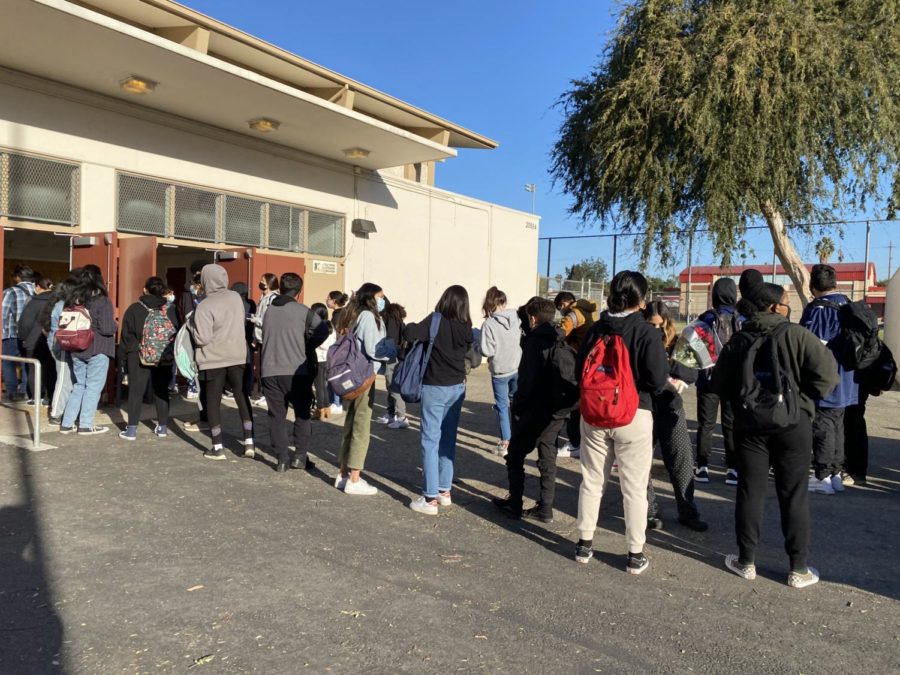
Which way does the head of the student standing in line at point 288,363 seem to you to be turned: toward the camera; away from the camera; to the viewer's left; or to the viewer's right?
away from the camera

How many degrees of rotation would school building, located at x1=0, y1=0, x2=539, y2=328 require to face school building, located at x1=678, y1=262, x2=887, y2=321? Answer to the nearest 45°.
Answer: approximately 45° to its left

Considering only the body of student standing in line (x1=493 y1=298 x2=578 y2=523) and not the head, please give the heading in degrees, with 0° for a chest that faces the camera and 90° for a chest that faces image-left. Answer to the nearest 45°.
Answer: approximately 135°

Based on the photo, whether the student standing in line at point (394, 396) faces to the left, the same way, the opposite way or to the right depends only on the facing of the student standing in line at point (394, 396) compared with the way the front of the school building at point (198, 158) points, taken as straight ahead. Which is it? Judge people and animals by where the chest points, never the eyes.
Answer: the opposite way

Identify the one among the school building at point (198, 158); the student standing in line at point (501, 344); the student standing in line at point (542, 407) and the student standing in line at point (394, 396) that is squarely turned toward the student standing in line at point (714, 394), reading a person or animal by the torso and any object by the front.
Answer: the school building

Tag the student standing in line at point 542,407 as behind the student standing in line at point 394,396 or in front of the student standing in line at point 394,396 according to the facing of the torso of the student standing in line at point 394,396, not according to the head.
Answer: behind

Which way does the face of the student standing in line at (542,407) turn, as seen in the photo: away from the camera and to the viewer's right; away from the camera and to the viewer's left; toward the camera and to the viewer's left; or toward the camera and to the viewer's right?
away from the camera and to the viewer's left

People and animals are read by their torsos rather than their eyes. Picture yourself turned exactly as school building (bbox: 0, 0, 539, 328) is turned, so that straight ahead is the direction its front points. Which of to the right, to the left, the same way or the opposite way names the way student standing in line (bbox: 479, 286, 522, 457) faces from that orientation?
the opposite way

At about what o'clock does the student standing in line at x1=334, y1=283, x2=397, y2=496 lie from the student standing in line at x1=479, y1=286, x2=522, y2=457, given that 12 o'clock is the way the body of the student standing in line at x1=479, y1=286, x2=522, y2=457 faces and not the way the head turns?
the student standing in line at x1=334, y1=283, x2=397, y2=496 is roughly at 9 o'clock from the student standing in line at x1=479, y1=286, x2=522, y2=457.

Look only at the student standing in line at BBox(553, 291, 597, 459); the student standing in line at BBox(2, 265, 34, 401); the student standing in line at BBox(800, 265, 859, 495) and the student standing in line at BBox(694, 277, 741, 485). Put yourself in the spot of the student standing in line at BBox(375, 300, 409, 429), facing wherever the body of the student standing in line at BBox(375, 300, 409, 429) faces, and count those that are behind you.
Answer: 3
